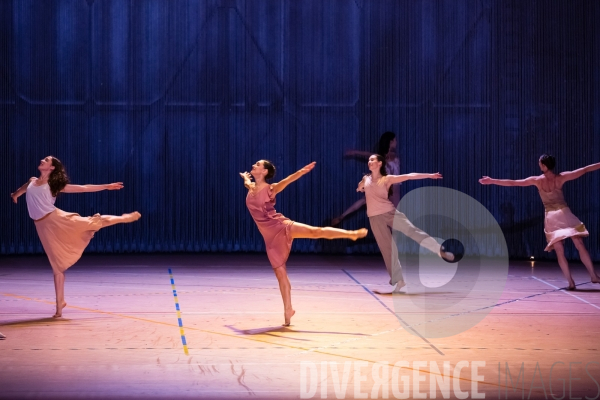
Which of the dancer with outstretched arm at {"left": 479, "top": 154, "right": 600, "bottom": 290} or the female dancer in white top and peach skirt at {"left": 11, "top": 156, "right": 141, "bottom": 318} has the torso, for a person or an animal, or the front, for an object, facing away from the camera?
the dancer with outstretched arm

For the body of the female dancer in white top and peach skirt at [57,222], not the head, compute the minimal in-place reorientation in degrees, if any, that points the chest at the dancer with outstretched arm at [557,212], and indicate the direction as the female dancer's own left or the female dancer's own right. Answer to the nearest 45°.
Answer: approximately 135° to the female dancer's own left

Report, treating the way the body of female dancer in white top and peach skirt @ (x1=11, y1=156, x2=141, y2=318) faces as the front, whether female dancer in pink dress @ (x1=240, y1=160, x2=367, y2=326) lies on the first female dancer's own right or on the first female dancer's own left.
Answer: on the first female dancer's own left

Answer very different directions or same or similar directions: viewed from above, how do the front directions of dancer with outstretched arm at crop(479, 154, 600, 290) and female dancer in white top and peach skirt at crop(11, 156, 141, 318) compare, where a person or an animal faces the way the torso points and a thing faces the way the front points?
very different directions

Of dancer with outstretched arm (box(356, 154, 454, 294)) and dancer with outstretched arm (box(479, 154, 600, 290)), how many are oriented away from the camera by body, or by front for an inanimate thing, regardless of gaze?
1

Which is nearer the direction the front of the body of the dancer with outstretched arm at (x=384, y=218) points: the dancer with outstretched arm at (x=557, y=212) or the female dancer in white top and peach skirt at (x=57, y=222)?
the female dancer in white top and peach skirt

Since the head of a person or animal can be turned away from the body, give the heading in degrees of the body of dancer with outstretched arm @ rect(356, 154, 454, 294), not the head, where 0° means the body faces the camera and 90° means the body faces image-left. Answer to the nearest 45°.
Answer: approximately 45°

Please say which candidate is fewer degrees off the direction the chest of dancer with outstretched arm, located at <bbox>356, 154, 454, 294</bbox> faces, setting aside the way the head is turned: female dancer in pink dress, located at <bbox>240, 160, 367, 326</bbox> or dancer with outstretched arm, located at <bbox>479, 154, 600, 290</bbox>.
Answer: the female dancer in pink dress

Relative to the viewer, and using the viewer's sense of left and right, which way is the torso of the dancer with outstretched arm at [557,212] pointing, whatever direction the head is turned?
facing away from the viewer

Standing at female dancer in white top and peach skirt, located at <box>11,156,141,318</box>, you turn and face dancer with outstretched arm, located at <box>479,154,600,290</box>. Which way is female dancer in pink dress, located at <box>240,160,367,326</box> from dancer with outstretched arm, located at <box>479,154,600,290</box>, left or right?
right

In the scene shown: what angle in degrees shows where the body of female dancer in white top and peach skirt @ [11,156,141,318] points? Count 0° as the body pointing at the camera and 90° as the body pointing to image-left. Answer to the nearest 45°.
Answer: approximately 45°

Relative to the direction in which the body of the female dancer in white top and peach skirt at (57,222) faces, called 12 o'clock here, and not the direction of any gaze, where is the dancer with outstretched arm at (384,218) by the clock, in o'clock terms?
The dancer with outstretched arm is roughly at 7 o'clock from the female dancer in white top and peach skirt.

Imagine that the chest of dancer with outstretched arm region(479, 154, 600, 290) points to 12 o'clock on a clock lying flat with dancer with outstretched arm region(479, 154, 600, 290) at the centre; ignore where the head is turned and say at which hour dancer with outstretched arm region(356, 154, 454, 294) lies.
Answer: dancer with outstretched arm region(356, 154, 454, 294) is roughly at 8 o'clock from dancer with outstretched arm region(479, 154, 600, 290).
